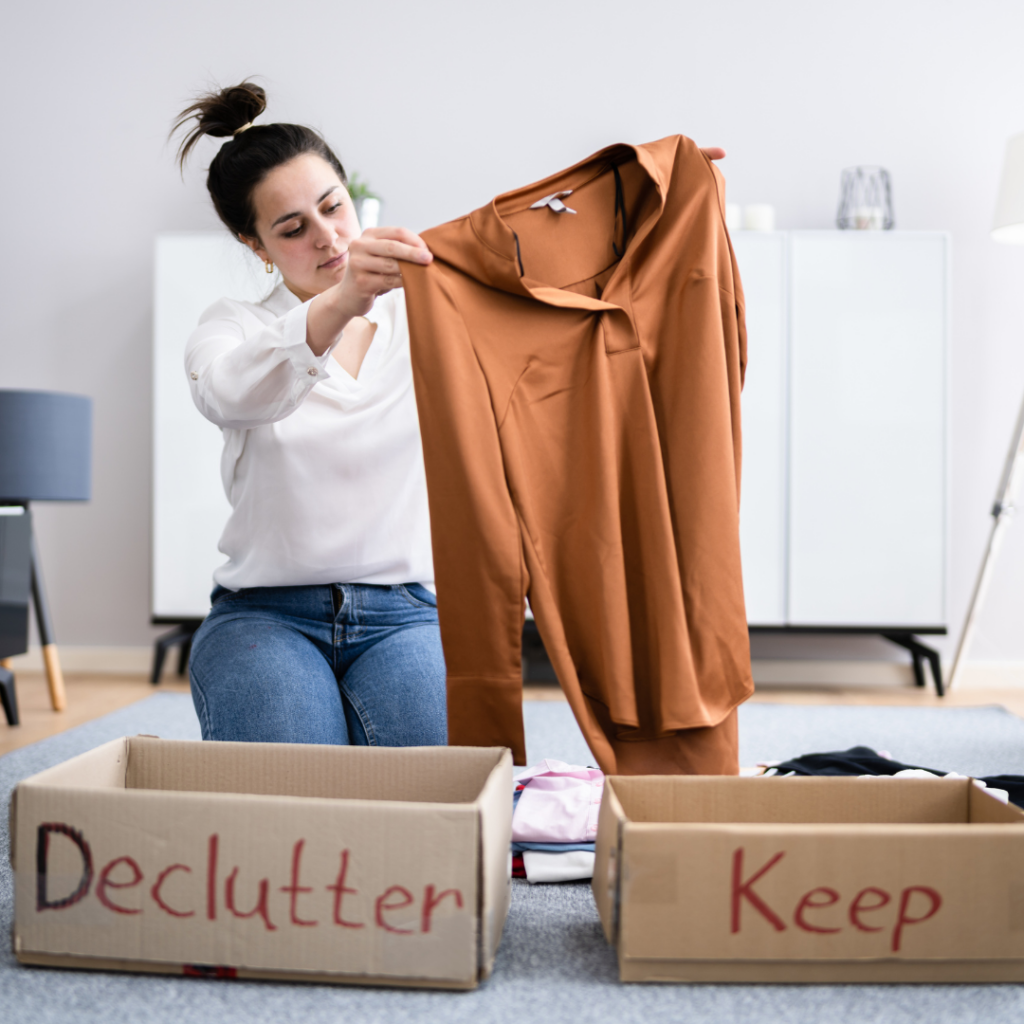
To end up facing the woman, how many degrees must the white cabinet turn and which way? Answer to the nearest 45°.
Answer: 0° — it already faces them

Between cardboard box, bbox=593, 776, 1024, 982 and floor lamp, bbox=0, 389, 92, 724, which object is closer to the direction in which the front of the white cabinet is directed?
the cardboard box

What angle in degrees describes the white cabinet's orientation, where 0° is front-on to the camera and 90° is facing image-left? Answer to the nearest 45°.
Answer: approximately 0°

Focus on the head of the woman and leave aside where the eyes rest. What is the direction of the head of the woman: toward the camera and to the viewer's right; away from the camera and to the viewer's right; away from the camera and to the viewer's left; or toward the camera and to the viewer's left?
toward the camera and to the viewer's right

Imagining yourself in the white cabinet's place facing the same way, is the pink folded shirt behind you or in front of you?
in front
